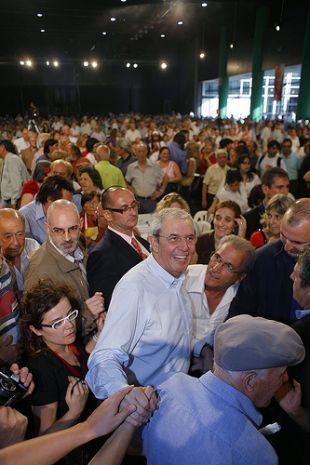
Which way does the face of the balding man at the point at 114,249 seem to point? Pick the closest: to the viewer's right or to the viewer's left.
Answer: to the viewer's right

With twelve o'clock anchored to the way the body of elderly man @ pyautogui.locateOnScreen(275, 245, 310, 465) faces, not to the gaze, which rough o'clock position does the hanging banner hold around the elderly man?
The hanging banner is roughly at 3 o'clock from the elderly man.

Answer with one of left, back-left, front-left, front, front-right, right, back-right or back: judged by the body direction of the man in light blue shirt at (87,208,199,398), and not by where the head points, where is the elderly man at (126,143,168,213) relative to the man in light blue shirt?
back-left

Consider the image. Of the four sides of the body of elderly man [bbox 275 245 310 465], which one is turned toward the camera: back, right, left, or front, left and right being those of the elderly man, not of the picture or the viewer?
left

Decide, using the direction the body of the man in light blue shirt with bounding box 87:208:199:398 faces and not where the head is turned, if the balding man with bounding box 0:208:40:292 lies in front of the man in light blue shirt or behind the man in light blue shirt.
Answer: behind

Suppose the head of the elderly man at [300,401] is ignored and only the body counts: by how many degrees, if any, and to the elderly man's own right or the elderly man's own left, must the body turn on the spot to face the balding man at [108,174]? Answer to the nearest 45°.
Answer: approximately 45° to the elderly man's own right
